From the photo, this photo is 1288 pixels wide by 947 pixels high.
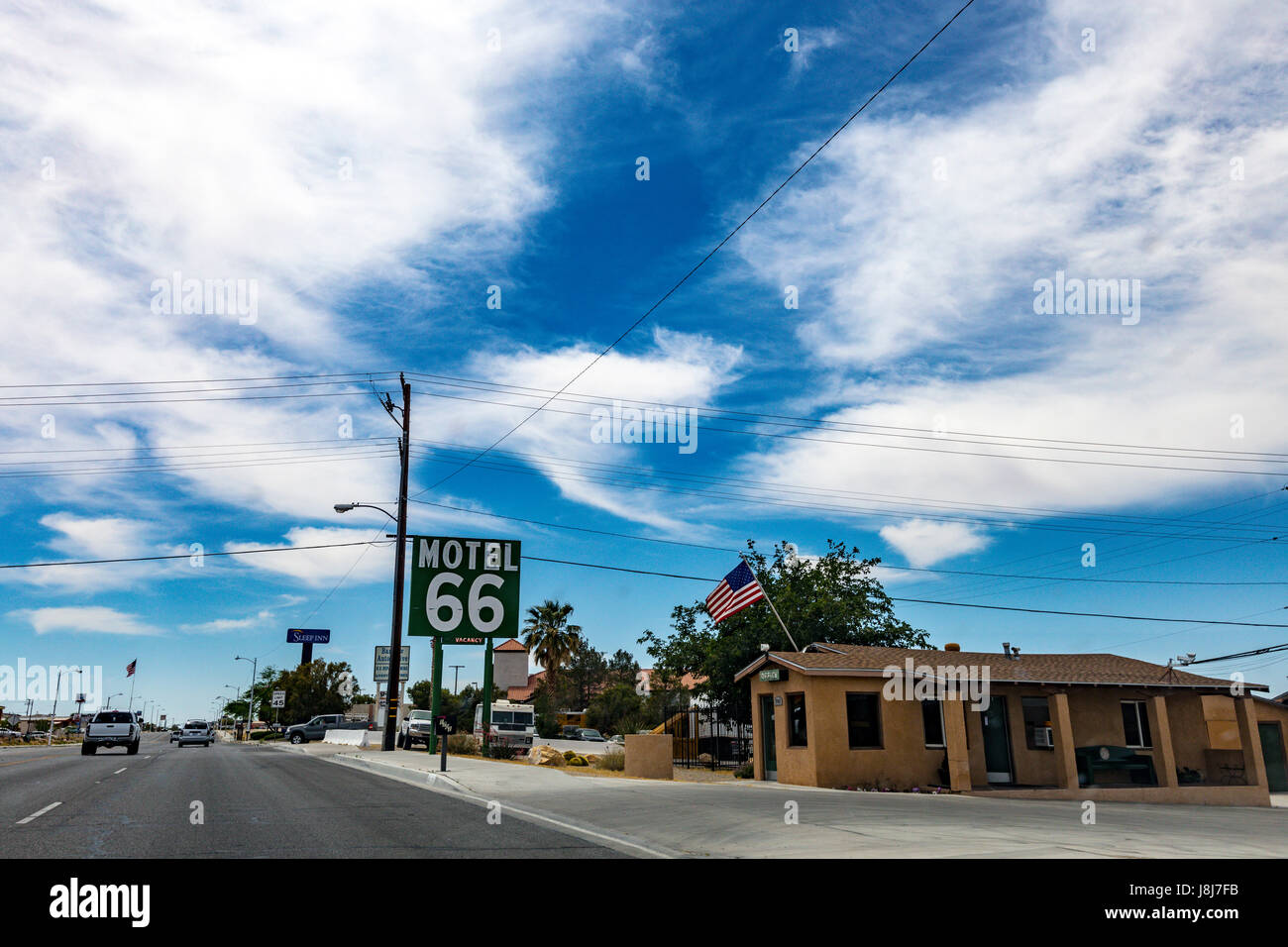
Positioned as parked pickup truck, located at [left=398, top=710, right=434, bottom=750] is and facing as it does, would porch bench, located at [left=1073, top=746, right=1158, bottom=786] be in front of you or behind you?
in front

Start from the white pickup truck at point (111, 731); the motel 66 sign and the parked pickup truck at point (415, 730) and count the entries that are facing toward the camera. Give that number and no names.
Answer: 2

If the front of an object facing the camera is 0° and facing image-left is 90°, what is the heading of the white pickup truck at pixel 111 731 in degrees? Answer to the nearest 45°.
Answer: approximately 180°

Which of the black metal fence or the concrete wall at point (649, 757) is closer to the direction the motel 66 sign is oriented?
the concrete wall

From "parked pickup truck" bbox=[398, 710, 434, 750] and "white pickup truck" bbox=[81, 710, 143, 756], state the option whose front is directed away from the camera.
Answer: the white pickup truck

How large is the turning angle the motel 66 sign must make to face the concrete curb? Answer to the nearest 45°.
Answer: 0° — it already faces it

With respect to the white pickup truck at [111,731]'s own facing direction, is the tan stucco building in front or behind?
behind

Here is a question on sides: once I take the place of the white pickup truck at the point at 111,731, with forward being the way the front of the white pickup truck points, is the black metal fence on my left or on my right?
on my right

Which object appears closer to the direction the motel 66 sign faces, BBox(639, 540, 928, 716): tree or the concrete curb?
the concrete curb

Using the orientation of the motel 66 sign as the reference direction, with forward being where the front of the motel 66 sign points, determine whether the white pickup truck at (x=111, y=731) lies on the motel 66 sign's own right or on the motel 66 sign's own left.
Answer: on the motel 66 sign's own right

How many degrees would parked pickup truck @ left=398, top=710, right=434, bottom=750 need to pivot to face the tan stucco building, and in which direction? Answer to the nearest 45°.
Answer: approximately 45° to its left

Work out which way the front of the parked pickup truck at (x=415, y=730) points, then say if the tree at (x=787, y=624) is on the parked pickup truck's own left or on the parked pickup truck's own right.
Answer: on the parked pickup truck's own left
